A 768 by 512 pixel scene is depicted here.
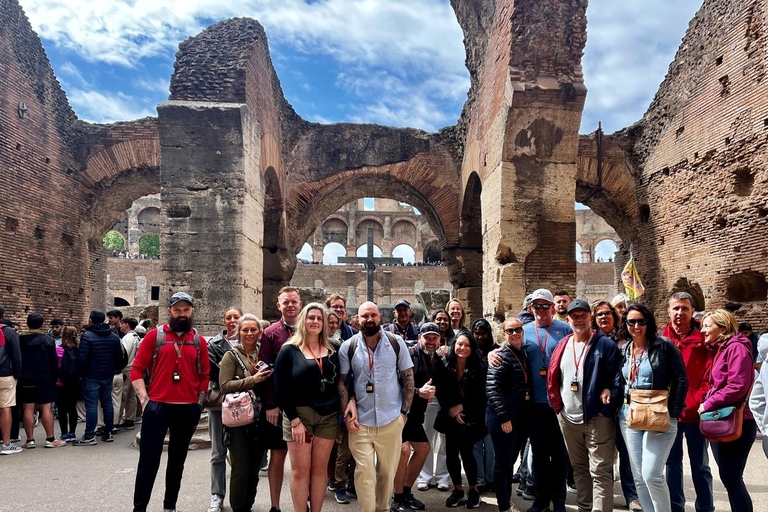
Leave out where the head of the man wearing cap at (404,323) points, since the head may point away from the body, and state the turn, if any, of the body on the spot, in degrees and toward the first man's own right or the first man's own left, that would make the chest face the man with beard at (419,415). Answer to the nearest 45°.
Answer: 0° — they already face them

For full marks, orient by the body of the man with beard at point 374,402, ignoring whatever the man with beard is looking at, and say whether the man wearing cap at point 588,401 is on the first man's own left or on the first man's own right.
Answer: on the first man's own left

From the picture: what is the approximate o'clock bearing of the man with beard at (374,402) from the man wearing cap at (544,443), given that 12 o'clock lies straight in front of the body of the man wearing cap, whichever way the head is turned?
The man with beard is roughly at 2 o'clock from the man wearing cap.

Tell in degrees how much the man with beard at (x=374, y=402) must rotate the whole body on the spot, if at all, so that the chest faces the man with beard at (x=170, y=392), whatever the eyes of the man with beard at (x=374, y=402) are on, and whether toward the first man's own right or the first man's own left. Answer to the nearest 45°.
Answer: approximately 90° to the first man's own right

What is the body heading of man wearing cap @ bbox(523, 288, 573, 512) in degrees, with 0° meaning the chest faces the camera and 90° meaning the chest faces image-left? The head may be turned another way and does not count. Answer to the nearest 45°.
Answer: approximately 0°

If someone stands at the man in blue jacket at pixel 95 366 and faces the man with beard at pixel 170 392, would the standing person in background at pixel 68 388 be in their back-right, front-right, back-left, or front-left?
back-right

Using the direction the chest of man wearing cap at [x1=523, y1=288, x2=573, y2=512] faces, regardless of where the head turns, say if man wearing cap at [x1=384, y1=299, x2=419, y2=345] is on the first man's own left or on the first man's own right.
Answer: on the first man's own right

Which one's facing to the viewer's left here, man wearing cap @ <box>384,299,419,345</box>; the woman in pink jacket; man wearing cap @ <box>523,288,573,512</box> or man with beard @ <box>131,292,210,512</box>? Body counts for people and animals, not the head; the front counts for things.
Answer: the woman in pink jacket

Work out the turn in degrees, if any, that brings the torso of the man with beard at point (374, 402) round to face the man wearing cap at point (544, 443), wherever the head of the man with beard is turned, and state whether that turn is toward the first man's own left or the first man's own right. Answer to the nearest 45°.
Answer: approximately 90° to the first man's own left

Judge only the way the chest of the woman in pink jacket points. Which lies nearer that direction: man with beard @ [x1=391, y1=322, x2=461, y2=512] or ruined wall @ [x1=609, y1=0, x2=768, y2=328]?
the man with beard
